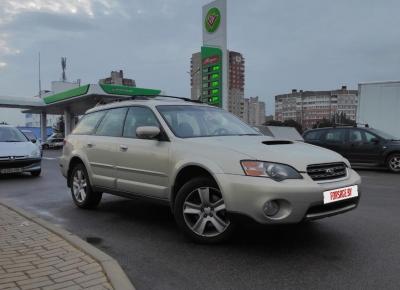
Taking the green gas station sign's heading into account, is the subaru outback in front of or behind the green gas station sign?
in front

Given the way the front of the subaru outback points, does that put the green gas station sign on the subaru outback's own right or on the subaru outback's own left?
on the subaru outback's own left

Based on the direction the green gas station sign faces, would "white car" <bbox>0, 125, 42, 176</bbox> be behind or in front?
in front

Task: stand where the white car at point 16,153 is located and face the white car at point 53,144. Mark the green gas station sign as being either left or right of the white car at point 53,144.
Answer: right

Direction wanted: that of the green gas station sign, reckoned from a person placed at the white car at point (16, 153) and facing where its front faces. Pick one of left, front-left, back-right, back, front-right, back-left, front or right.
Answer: left

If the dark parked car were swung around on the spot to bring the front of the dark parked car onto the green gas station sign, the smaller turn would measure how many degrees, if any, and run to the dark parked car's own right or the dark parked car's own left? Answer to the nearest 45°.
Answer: approximately 135° to the dark parked car's own left

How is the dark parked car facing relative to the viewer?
to the viewer's right

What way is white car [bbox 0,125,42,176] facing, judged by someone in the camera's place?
facing the viewer and to the right of the viewer

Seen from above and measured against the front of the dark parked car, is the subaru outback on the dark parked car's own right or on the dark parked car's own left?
on the dark parked car's own right

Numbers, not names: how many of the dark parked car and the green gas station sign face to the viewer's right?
1

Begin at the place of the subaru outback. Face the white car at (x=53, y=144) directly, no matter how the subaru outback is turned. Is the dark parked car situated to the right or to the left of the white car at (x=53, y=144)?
right

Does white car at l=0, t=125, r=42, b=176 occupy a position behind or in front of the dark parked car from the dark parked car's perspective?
behind
